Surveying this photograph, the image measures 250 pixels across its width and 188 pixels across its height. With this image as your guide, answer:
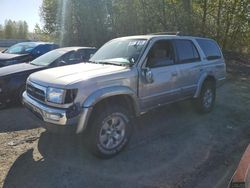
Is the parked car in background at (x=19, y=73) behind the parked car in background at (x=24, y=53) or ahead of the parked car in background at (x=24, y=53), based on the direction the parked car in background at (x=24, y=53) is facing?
ahead

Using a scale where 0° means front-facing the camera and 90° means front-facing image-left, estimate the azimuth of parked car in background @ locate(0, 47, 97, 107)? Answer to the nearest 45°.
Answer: approximately 45°

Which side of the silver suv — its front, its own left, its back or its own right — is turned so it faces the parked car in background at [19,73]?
right

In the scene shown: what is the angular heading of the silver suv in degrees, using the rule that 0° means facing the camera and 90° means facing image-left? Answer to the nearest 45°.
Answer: approximately 45°

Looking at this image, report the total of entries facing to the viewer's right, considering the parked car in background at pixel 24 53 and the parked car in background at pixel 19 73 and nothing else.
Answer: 0

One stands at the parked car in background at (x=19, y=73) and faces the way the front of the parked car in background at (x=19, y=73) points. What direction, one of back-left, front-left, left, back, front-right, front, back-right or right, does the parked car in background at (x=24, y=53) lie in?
back-right
